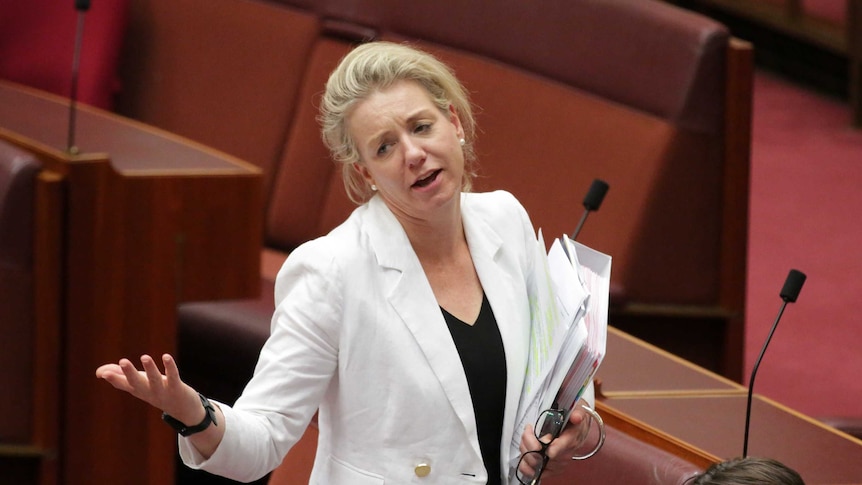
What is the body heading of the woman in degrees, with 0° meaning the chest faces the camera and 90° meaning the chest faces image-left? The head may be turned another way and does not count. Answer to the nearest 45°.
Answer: approximately 315°

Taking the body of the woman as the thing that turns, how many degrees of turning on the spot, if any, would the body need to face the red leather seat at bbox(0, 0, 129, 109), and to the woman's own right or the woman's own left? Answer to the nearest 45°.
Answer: approximately 180°

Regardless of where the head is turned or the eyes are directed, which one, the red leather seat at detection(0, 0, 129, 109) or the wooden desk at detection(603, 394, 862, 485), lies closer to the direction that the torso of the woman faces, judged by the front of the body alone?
the wooden desk

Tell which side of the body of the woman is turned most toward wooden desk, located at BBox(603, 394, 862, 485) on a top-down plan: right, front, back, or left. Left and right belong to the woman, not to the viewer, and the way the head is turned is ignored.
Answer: left
